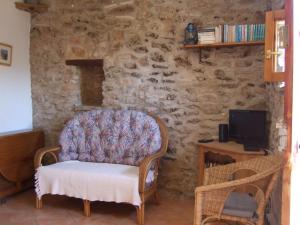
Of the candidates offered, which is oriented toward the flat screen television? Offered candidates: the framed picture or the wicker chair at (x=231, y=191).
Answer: the framed picture

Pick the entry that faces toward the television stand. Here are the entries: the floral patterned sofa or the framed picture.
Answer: the framed picture

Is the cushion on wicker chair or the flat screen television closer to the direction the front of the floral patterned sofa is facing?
the cushion on wicker chair

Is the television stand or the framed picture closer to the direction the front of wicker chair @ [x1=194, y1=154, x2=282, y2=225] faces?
the framed picture

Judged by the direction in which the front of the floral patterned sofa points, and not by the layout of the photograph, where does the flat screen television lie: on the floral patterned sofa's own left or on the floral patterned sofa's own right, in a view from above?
on the floral patterned sofa's own left

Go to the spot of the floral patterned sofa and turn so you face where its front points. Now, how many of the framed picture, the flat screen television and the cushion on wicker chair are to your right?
1

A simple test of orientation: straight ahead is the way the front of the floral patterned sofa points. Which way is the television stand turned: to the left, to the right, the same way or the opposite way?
the same way

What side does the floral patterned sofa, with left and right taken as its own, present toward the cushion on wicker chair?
left

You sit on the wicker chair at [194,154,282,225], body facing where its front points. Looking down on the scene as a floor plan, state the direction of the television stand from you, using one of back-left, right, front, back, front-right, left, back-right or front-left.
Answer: right

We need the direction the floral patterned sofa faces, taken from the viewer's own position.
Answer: facing the viewer and to the left of the viewer

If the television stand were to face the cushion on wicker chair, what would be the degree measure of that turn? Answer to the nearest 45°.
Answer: approximately 45° to its left

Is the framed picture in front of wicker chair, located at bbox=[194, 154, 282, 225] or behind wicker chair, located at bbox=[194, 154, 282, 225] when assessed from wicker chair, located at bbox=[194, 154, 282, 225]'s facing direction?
in front

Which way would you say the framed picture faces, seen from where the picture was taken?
facing the viewer and to the right of the viewer

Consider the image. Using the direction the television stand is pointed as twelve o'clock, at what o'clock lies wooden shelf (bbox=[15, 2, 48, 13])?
The wooden shelf is roughly at 2 o'clock from the television stand.

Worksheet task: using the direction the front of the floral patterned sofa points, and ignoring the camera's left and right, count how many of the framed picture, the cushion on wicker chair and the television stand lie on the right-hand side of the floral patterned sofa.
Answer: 1

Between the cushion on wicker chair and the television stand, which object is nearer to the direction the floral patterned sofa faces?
the cushion on wicker chair

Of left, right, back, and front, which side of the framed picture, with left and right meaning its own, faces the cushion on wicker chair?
front

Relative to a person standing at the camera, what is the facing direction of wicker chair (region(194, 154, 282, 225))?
facing to the left of the viewer

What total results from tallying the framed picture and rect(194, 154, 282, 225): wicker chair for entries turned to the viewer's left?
1
